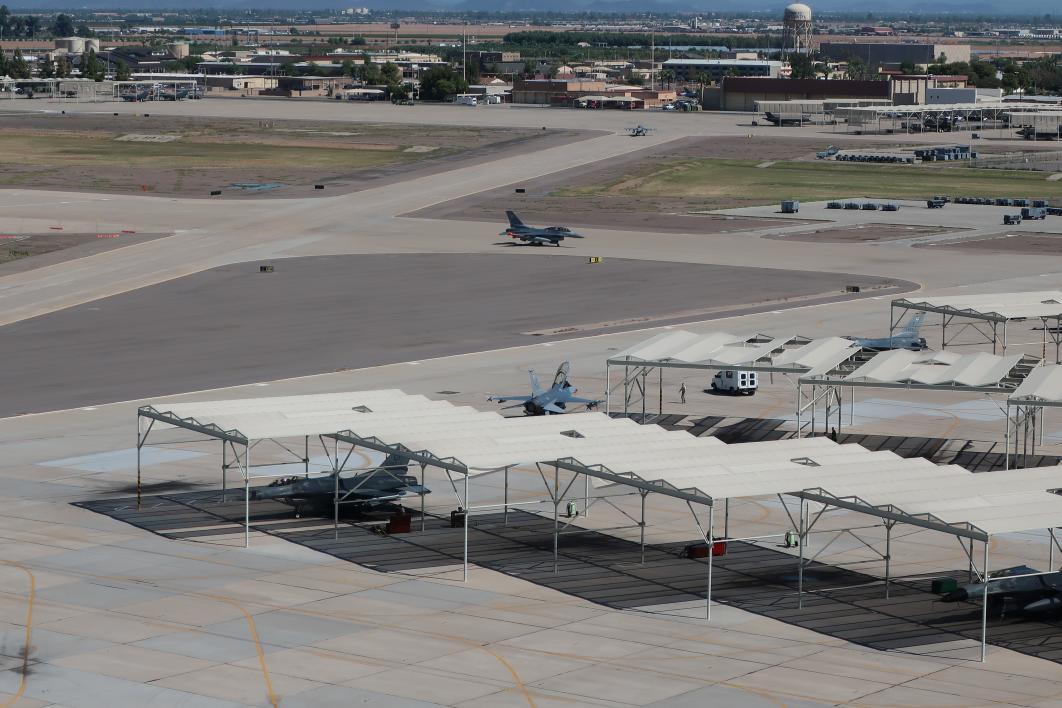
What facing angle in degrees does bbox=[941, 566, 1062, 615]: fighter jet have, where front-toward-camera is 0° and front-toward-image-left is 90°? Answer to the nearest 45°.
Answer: approximately 90°
